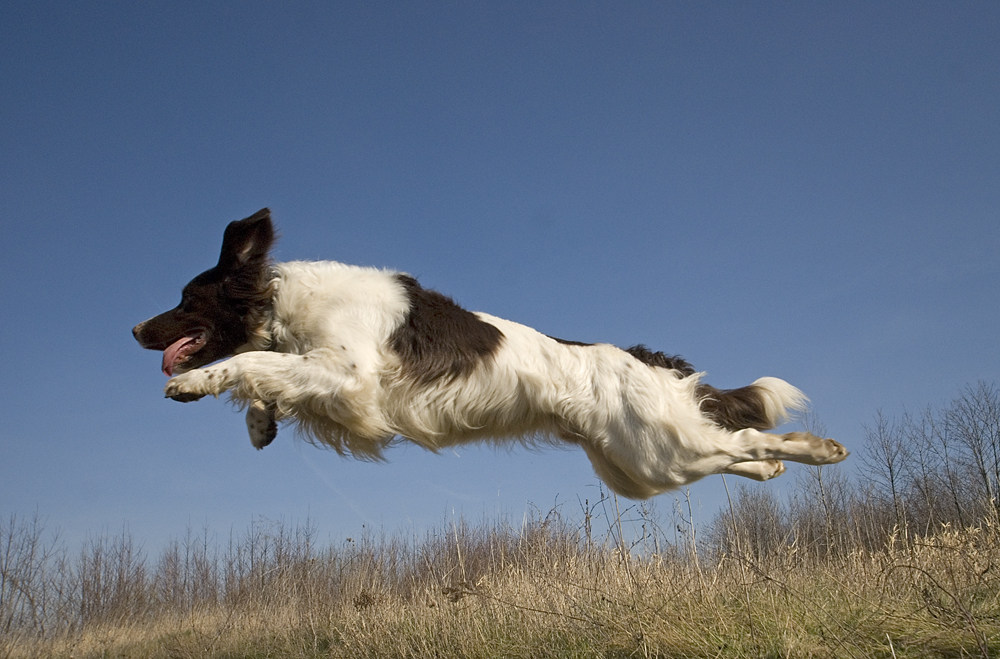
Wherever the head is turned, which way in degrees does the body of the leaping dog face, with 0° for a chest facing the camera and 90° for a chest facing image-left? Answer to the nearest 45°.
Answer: approximately 90°
